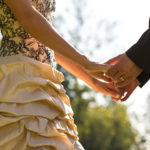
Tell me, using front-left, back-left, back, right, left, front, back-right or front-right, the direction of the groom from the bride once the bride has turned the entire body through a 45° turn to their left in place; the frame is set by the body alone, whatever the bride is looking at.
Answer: front

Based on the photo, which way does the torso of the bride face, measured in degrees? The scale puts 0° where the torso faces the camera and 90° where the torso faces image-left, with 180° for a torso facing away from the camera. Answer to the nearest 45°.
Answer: approximately 270°
